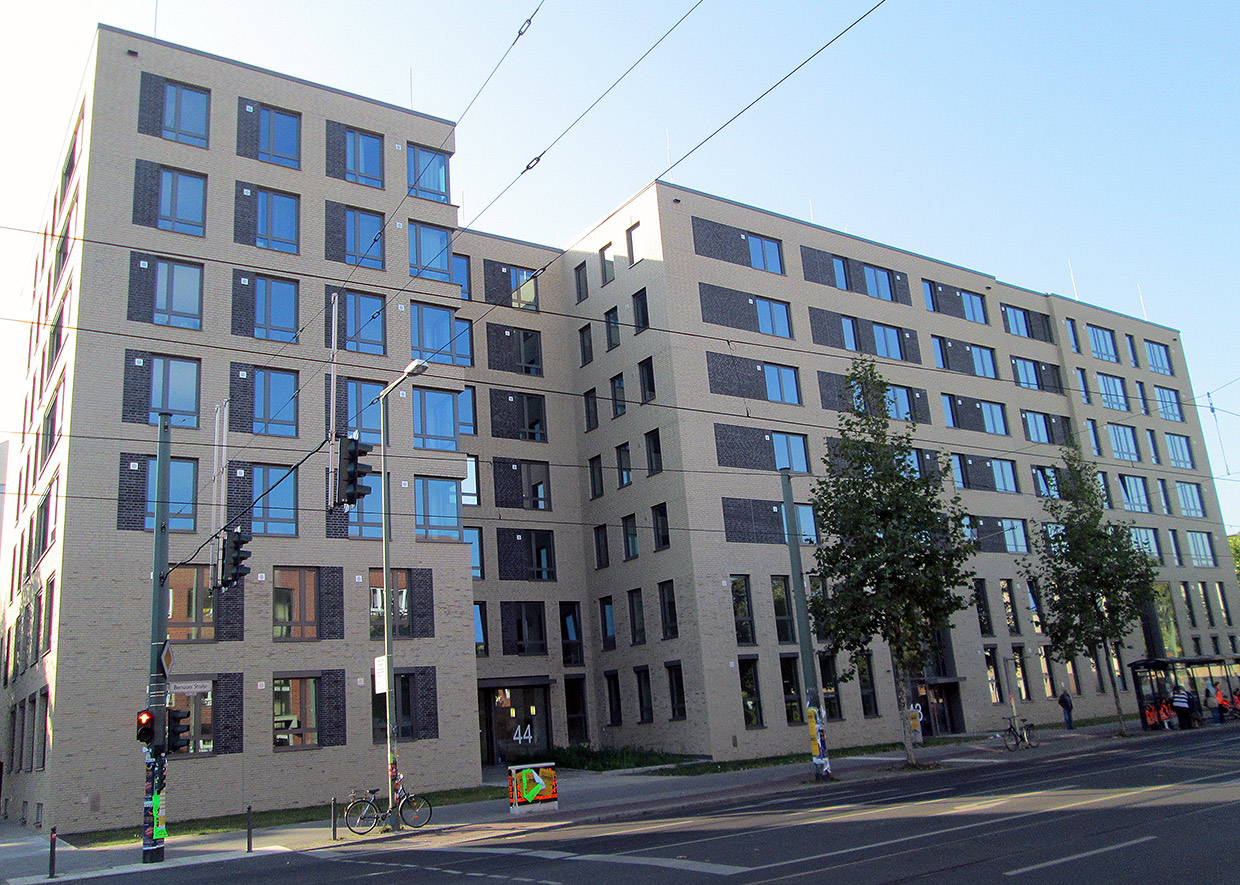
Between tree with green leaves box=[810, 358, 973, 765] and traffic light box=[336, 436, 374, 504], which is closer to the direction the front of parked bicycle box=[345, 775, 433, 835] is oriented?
the tree with green leaves

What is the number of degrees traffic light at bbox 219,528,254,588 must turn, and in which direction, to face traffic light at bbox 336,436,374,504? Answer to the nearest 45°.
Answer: approximately 90° to its right

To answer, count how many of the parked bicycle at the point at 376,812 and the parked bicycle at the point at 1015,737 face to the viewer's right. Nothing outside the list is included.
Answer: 1

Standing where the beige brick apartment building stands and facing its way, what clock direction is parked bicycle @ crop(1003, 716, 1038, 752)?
The parked bicycle is roughly at 10 o'clock from the beige brick apartment building.

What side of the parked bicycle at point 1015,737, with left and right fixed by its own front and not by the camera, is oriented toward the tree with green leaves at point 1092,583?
back

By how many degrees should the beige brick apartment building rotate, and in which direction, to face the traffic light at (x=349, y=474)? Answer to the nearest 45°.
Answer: approximately 45° to its right

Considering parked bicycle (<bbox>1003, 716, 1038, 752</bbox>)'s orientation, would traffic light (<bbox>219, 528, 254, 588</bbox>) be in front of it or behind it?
in front

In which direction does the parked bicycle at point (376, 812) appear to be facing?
to the viewer's right
